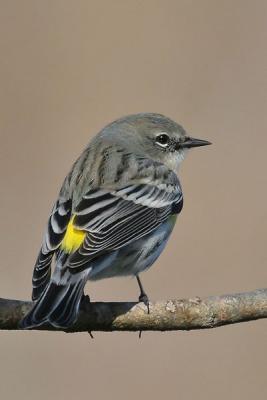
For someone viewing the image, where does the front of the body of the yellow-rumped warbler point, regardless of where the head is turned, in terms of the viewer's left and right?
facing away from the viewer and to the right of the viewer
